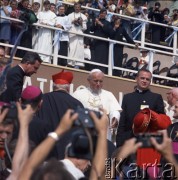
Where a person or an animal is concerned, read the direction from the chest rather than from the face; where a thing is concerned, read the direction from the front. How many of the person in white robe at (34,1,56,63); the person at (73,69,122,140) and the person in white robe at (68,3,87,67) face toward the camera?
3

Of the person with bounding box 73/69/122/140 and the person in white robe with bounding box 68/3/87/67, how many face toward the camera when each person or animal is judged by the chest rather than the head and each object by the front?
2

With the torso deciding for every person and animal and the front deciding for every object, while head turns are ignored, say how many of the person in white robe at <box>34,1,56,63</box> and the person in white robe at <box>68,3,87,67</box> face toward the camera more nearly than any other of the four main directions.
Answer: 2

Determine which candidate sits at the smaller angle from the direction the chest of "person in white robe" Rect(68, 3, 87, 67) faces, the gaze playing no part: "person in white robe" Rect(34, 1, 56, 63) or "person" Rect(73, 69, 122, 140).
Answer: the person

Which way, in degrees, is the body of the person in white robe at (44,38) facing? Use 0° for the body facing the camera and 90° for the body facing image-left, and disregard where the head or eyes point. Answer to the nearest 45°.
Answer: approximately 0°

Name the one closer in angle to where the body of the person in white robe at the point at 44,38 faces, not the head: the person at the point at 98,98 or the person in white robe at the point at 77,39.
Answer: the person

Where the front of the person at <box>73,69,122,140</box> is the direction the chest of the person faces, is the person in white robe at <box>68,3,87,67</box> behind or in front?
behind

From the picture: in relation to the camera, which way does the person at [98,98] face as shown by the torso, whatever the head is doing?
toward the camera

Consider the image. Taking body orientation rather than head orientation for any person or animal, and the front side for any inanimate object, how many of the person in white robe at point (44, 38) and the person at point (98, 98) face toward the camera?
2
